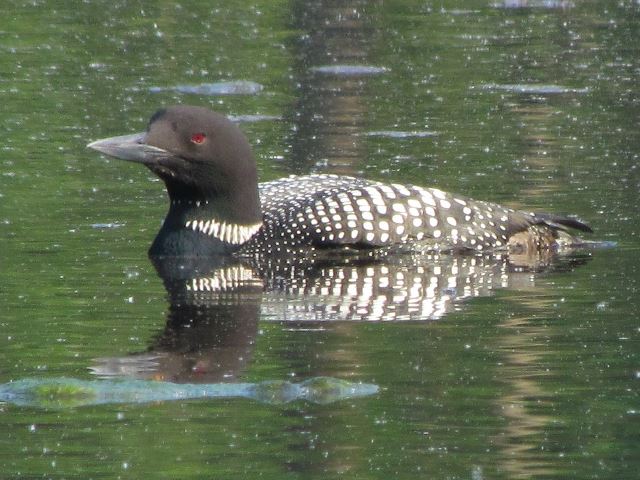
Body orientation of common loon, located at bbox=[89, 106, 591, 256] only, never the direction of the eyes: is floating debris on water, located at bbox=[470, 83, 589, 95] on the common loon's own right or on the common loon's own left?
on the common loon's own right

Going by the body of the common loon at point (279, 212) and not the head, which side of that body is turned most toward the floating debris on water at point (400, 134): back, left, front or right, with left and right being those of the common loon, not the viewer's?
right

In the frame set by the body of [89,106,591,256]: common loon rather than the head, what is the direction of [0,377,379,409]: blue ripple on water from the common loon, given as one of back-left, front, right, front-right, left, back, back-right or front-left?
left

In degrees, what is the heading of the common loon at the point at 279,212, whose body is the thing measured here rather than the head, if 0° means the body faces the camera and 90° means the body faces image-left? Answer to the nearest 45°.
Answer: approximately 90°
